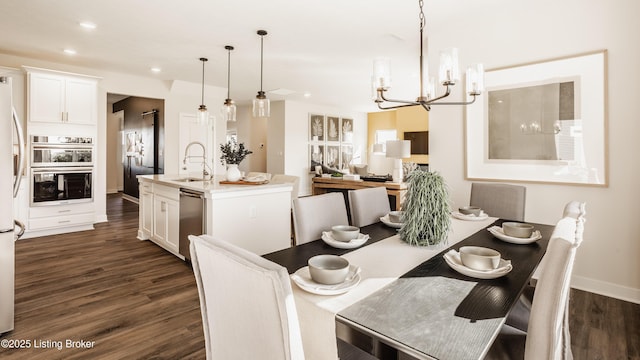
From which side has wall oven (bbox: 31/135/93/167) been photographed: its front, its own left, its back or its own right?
front

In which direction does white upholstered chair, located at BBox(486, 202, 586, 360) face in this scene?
to the viewer's left

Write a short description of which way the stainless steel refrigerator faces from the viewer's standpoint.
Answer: facing to the right of the viewer

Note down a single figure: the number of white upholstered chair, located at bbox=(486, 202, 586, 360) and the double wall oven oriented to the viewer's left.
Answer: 1

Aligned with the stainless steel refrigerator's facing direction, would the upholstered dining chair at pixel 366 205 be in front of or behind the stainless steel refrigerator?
in front

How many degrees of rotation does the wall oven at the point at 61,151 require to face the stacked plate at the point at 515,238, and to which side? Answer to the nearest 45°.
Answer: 0° — it already faces it

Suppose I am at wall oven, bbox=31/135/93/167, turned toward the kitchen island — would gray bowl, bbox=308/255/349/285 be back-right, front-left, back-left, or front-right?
front-right

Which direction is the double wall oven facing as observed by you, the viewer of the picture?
facing the viewer

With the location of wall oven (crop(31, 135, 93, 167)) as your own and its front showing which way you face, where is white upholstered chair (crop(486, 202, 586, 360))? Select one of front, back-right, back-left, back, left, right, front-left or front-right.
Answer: front

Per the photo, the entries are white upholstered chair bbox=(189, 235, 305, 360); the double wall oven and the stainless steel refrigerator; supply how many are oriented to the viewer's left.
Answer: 0
